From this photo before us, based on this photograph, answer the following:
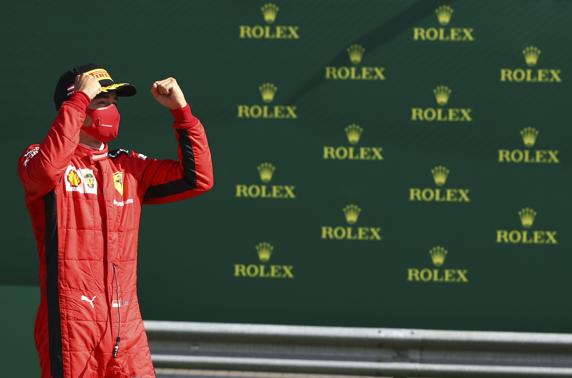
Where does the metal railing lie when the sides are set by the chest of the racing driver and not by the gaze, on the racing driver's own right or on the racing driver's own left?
on the racing driver's own left

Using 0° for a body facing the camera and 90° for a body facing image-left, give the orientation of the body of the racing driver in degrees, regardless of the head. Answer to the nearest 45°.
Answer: approximately 315°
